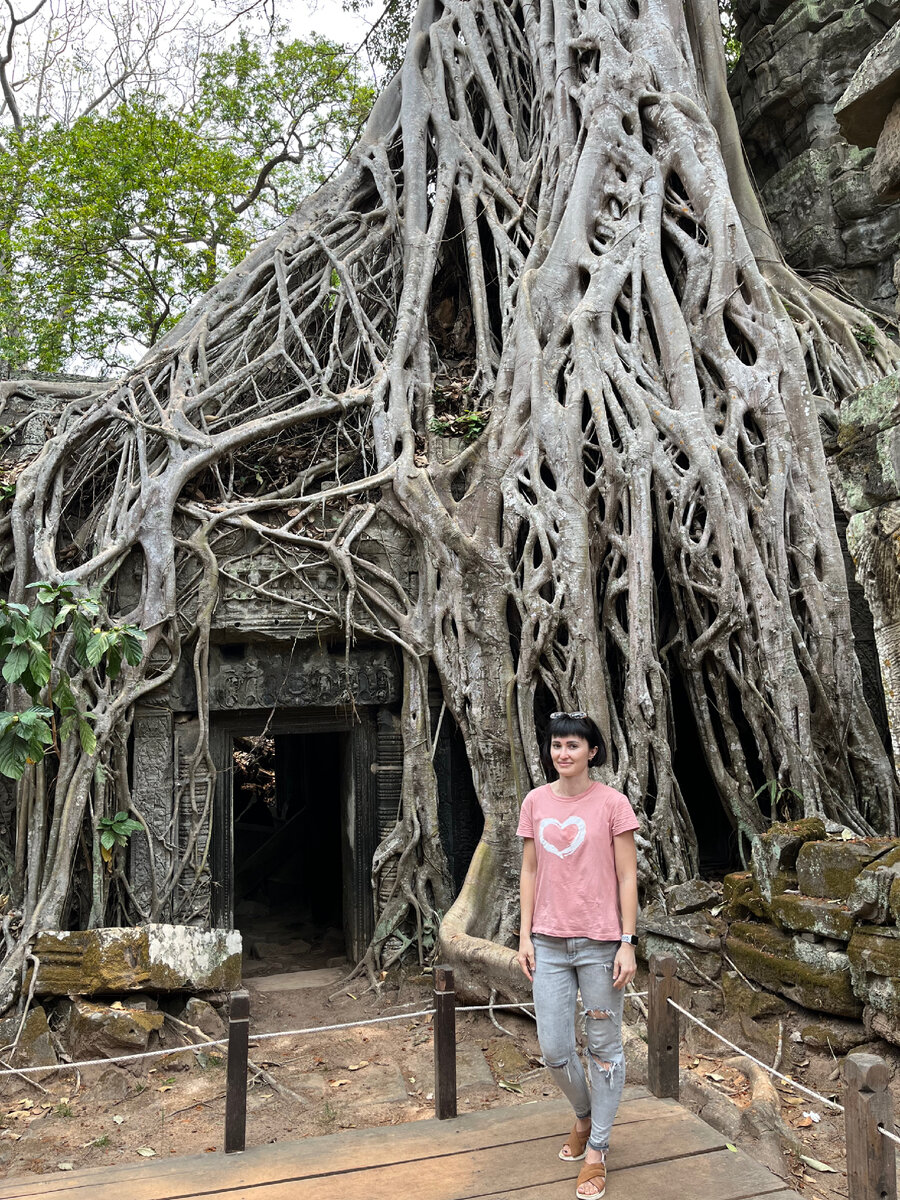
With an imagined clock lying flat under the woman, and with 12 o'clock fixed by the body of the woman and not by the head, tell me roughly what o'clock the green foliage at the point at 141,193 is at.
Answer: The green foliage is roughly at 5 o'clock from the woman.

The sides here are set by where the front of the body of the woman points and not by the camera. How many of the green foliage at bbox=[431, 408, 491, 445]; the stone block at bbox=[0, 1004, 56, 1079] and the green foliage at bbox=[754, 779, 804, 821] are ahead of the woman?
0

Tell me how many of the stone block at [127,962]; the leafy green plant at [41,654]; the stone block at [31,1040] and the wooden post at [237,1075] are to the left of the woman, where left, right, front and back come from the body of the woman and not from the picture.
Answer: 0

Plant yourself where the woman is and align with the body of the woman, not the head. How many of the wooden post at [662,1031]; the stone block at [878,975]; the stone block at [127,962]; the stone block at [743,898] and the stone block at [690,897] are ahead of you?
0

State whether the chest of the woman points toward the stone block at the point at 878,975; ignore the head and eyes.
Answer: no

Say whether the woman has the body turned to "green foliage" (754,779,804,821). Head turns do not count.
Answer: no

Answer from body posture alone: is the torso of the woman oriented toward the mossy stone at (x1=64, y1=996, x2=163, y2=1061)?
no

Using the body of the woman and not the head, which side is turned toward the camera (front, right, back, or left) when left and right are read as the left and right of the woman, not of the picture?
front

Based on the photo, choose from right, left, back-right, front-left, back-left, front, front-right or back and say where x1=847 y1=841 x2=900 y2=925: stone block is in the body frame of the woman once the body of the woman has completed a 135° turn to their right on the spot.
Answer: right

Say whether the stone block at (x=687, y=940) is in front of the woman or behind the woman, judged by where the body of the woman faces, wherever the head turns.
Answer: behind

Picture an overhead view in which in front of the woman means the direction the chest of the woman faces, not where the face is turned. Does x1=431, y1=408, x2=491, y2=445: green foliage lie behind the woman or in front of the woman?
behind

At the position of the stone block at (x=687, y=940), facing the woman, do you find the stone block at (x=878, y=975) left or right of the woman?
left

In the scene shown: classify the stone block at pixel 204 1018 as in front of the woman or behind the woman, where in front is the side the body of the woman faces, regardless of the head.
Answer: behind

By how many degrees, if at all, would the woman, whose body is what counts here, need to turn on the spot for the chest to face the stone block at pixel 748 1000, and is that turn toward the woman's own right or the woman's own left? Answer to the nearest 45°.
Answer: approximately 180°

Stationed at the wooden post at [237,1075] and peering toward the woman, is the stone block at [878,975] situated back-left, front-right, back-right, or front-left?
front-left

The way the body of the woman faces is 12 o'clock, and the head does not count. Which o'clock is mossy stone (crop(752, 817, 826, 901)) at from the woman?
The mossy stone is roughly at 7 o'clock from the woman.

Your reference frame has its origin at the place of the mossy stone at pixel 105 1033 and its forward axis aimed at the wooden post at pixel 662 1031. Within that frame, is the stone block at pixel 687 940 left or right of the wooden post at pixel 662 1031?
left

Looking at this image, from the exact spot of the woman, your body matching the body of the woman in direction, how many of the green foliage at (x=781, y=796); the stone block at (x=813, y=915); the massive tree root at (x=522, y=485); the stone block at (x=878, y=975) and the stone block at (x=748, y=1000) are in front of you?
0
